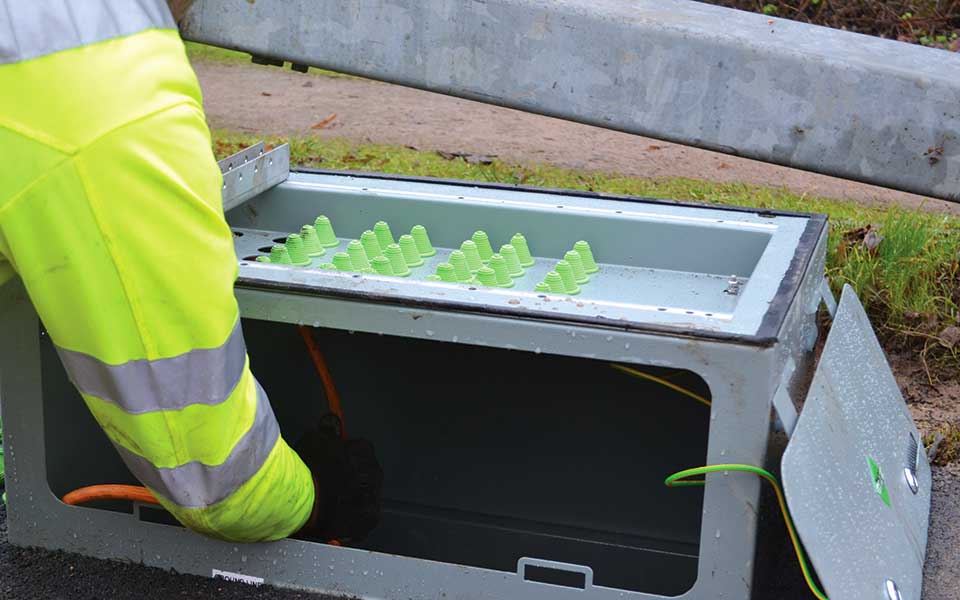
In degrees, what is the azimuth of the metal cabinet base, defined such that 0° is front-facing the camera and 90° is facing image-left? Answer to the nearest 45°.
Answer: approximately 0°
